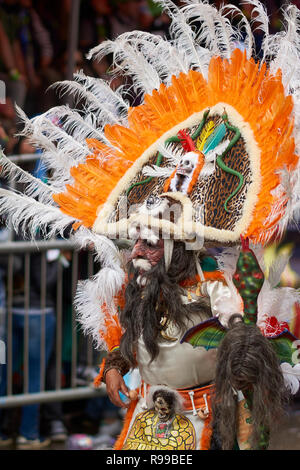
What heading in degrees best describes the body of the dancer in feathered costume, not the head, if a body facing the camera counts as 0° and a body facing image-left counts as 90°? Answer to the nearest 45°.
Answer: approximately 45°

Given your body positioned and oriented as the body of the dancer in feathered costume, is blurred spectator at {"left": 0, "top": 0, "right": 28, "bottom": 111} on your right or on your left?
on your right

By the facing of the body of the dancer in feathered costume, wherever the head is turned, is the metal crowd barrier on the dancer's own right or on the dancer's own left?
on the dancer's own right
